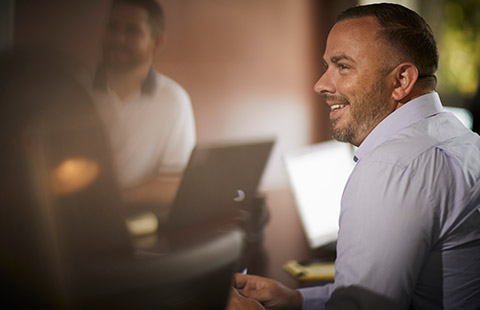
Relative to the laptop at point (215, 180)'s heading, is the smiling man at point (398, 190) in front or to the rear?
to the rear

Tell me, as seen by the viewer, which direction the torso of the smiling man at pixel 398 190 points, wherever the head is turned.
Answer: to the viewer's left

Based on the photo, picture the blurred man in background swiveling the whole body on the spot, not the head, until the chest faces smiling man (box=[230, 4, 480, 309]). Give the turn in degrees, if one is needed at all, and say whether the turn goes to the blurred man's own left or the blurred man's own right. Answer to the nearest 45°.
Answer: approximately 45° to the blurred man's own left

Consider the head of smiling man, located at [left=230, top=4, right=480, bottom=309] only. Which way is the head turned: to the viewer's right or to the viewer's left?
to the viewer's left

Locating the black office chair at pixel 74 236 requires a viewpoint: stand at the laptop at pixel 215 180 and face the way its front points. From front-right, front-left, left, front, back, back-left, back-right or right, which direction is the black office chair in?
back-left

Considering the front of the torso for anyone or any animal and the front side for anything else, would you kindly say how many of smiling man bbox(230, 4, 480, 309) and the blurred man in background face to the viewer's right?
0

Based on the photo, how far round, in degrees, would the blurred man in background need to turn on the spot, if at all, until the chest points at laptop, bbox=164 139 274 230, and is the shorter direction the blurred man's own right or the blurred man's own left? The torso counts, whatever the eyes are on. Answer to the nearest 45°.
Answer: approximately 45° to the blurred man's own left

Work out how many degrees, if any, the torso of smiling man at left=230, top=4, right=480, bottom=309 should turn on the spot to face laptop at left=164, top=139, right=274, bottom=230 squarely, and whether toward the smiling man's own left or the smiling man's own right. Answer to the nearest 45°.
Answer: approximately 45° to the smiling man's own right

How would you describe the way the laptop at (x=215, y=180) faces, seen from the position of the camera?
facing away from the viewer and to the left of the viewer
